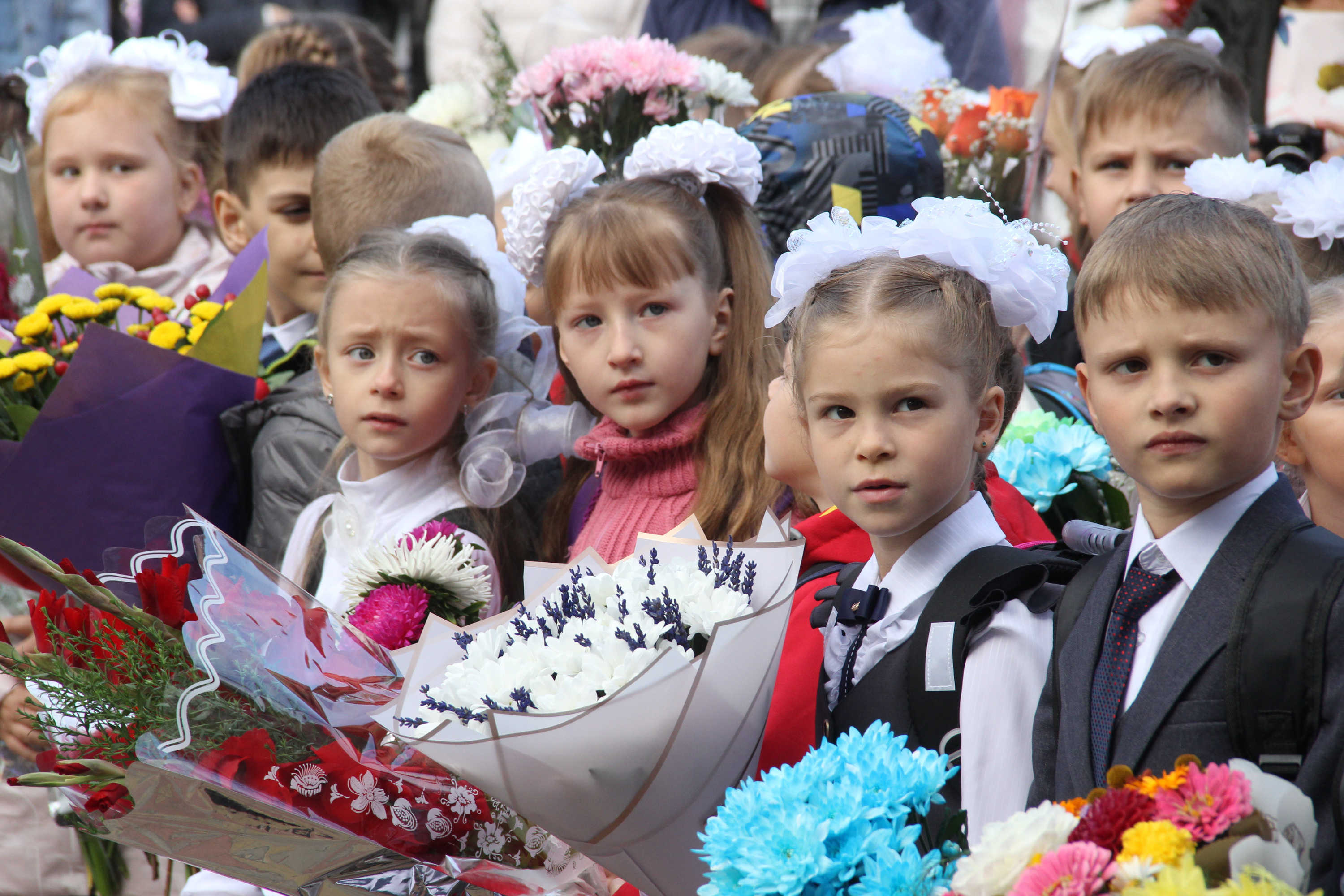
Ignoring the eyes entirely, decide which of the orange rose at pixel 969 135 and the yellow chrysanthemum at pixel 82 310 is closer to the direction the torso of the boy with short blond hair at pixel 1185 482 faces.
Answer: the yellow chrysanthemum

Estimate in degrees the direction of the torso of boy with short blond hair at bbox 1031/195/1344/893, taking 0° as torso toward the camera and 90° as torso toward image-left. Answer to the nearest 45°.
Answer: approximately 45°

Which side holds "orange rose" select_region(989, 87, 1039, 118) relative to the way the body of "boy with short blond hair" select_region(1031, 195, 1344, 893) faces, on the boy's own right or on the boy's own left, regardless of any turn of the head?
on the boy's own right

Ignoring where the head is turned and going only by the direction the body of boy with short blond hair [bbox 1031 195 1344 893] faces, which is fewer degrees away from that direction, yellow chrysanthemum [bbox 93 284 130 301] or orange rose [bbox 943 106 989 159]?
the yellow chrysanthemum

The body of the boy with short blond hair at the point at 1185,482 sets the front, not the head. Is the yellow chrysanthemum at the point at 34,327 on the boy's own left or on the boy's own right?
on the boy's own right

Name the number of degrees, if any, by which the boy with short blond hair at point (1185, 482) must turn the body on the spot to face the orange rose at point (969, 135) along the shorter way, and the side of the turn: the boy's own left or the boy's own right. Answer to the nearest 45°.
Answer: approximately 135° to the boy's own right

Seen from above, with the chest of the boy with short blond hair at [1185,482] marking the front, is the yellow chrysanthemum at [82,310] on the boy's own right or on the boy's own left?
on the boy's own right

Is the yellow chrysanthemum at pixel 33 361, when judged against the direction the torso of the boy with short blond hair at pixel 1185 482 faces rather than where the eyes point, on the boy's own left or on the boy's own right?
on the boy's own right

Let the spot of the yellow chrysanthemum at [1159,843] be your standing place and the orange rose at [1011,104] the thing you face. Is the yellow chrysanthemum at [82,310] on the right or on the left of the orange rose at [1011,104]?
left
